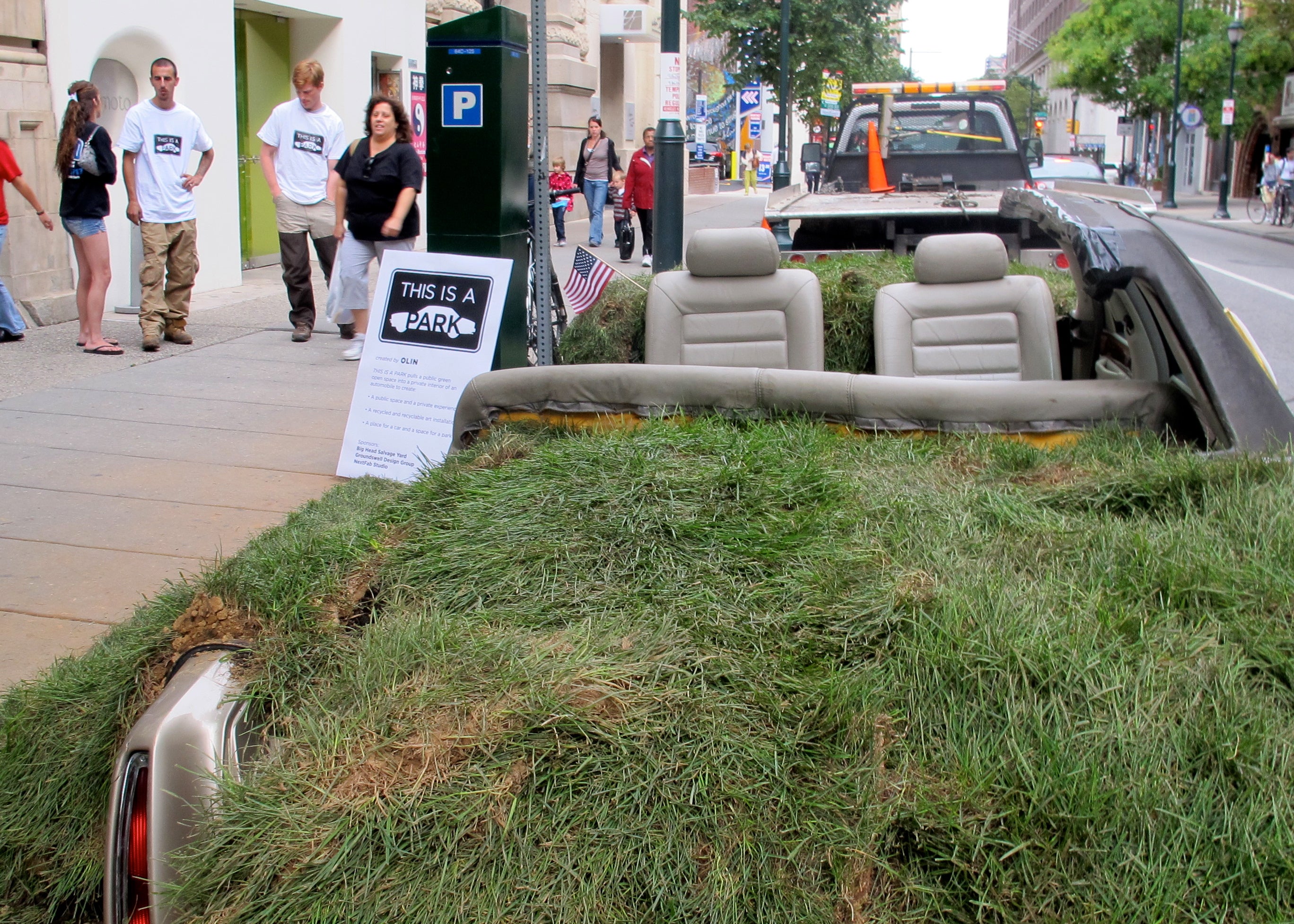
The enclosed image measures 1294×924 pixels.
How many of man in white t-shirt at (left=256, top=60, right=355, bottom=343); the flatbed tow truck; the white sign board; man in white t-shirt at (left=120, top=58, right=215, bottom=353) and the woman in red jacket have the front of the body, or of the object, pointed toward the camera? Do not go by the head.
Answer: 4

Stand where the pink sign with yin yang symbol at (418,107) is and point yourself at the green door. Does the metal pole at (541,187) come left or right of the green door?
left

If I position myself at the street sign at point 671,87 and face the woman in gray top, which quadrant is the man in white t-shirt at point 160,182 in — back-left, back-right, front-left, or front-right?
back-left

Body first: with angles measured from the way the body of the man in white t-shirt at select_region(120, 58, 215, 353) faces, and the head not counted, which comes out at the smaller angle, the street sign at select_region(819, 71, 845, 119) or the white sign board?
the white sign board

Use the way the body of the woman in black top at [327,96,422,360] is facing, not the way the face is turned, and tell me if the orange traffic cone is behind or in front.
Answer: behind

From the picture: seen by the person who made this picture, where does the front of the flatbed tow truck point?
facing away from the viewer

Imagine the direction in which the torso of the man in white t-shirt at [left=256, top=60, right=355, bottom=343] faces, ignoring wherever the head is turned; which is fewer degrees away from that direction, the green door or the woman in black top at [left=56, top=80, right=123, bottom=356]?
the woman in black top

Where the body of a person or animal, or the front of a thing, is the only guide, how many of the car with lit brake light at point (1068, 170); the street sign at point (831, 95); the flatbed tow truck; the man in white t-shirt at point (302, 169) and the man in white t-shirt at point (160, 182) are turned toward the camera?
3

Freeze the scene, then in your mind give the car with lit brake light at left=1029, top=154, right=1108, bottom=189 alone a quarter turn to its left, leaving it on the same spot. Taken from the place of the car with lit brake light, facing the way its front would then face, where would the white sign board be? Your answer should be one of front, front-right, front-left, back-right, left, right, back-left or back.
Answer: left

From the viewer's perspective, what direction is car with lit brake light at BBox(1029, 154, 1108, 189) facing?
away from the camera

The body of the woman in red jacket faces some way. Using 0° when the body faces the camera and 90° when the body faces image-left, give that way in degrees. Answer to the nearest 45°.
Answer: approximately 0°

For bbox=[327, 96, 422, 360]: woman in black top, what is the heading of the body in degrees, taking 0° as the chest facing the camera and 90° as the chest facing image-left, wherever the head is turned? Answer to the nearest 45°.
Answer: approximately 45°
